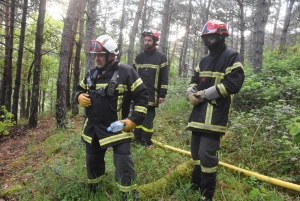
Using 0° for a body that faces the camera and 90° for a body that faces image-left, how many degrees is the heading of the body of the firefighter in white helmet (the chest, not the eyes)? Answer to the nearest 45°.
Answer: approximately 45°

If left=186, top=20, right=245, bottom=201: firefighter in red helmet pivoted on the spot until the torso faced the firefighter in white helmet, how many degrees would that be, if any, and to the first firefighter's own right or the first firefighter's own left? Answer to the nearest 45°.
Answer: approximately 45° to the first firefighter's own right

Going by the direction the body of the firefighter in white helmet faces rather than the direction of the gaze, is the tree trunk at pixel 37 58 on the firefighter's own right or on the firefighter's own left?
on the firefighter's own right

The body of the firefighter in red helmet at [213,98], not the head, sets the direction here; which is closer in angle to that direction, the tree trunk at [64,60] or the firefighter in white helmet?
the firefighter in white helmet

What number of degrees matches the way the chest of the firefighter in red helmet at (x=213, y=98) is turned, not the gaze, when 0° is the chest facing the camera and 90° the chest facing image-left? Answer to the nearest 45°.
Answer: approximately 45°

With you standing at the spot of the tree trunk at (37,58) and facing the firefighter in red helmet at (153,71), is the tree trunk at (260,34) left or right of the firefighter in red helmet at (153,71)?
left

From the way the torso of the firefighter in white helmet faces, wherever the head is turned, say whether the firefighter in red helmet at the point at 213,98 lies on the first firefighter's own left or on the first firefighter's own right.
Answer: on the first firefighter's own left

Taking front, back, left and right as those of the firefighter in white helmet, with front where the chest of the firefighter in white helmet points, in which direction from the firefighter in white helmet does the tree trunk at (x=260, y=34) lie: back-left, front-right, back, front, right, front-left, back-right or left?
back
